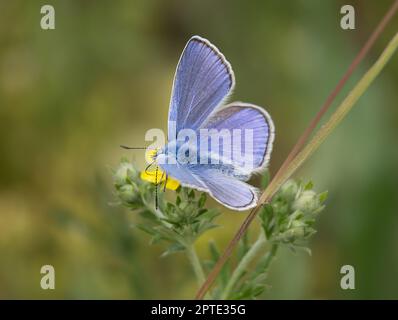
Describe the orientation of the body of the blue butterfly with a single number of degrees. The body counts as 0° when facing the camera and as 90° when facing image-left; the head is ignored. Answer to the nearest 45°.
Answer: approximately 90°
